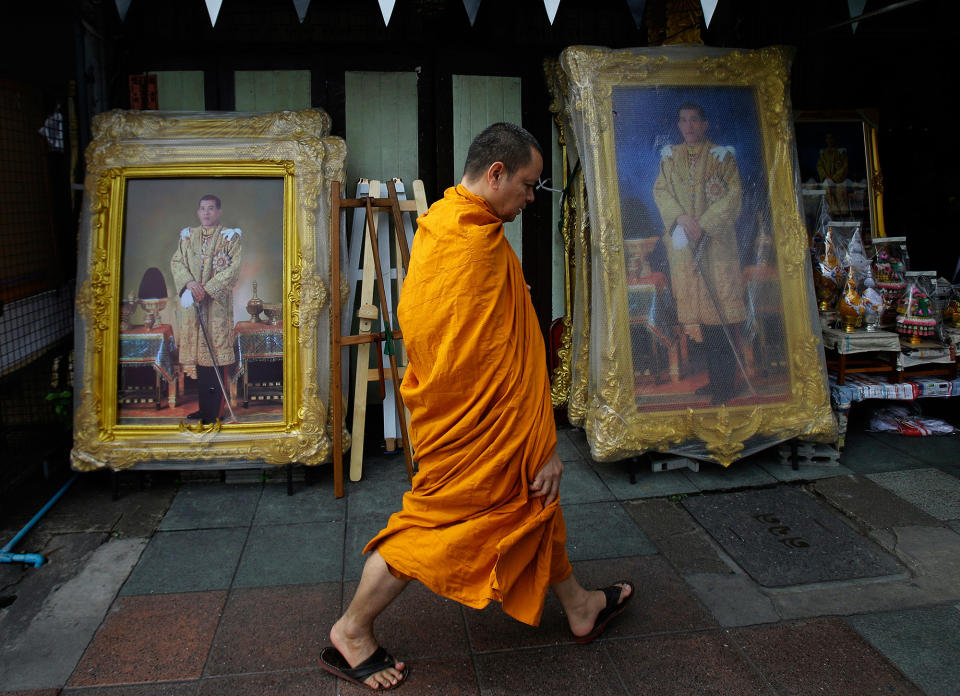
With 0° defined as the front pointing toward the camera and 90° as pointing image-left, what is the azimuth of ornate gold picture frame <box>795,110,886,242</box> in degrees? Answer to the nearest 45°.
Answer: approximately 0°

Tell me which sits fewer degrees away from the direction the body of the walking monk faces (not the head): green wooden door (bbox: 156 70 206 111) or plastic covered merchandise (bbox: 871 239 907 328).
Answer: the plastic covered merchandise

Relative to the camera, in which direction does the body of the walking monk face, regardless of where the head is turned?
to the viewer's right

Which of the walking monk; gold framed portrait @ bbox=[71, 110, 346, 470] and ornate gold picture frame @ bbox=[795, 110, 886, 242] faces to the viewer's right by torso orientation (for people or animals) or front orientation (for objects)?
the walking monk

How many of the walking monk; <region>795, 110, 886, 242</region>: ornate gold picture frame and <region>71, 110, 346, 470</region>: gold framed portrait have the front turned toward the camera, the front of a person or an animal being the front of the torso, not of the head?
2

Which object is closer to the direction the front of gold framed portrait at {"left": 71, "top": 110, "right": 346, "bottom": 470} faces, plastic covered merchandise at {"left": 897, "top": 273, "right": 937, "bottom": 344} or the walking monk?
the walking monk

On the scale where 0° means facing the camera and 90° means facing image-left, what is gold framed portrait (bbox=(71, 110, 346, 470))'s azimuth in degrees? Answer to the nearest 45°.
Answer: approximately 0°

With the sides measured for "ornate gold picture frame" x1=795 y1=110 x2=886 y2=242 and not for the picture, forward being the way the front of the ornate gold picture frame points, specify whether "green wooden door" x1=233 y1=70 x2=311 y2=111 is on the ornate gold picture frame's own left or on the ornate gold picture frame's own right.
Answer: on the ornate gold picture frame's own right
